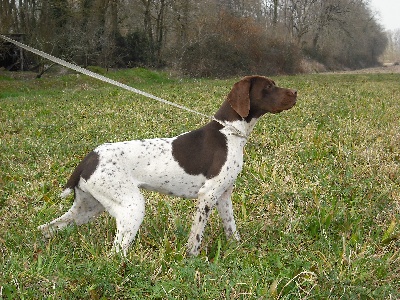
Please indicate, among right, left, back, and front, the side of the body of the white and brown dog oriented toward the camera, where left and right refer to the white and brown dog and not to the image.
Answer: right

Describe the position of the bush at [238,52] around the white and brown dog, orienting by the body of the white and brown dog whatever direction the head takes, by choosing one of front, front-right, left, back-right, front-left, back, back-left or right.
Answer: left
